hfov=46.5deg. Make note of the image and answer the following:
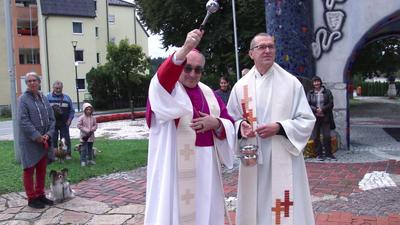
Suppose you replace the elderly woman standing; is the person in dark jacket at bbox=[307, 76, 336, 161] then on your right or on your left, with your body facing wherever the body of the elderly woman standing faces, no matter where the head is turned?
on your left

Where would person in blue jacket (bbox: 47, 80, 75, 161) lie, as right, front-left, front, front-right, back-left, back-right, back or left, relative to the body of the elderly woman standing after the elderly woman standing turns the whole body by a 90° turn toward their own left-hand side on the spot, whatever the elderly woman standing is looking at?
front-left

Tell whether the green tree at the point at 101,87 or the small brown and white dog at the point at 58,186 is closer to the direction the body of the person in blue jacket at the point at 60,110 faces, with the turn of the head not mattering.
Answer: the small brown and white dog

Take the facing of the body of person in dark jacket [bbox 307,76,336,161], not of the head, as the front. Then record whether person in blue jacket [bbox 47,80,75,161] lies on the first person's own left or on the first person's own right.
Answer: on the first person's own right

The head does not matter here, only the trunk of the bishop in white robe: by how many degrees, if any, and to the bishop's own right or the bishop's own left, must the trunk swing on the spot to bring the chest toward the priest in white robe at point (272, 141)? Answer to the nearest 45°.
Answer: approximately 45° to the bishop's own left

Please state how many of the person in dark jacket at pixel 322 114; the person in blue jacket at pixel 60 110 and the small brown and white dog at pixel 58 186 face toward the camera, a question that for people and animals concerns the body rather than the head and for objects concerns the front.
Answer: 3

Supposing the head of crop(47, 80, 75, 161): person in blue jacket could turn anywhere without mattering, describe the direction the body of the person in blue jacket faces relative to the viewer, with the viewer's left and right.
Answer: facing the viewer

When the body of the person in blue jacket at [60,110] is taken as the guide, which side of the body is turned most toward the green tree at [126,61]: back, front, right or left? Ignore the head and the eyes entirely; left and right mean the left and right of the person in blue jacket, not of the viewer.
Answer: back

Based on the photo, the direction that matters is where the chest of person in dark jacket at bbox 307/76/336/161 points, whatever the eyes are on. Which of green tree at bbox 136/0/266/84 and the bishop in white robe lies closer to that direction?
the bishop in white robe

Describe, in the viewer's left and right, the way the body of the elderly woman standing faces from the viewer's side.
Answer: facing the viewer and to the right of the viewer

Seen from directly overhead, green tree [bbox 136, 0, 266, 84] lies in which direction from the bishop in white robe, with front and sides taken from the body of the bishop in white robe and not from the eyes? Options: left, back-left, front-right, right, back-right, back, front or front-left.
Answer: back-left

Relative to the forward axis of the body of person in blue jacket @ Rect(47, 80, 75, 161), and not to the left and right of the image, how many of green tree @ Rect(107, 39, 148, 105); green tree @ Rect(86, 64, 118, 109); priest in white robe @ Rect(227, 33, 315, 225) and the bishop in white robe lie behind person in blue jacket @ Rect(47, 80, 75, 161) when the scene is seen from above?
2

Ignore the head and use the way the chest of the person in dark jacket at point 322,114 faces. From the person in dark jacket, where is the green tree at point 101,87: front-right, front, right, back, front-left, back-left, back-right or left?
back-right

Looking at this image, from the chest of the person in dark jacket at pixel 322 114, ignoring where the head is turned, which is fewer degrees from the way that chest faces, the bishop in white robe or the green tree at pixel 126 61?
the bishop in white robe

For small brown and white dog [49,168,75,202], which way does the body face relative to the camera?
toward the camera

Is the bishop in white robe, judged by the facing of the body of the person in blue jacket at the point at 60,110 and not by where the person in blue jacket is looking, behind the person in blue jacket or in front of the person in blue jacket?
in front
